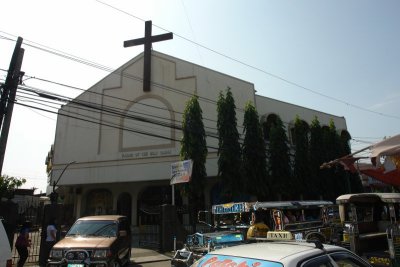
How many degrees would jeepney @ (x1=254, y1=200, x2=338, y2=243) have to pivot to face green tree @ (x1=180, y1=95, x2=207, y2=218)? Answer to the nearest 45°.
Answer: approximately 45° to its right

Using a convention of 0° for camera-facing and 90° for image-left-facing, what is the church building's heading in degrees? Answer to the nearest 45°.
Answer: approximately 45°

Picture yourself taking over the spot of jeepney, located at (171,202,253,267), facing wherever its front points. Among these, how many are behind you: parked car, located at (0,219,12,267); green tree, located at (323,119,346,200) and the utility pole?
1

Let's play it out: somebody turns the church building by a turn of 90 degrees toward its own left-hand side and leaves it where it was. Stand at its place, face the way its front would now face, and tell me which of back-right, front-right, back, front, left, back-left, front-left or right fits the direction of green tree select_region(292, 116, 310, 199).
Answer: front-left

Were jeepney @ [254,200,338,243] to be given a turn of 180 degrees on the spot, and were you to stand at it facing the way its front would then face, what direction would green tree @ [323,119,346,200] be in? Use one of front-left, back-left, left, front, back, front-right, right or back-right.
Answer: left

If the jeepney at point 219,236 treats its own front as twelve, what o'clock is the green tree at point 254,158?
The green tree is roughly at 5 o'clock from the jeepney.

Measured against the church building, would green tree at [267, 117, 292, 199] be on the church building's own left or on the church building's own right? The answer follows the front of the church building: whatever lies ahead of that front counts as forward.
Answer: on the church building's own left

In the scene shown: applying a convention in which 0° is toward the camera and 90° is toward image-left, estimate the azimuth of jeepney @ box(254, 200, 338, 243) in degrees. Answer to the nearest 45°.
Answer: approximately 90°

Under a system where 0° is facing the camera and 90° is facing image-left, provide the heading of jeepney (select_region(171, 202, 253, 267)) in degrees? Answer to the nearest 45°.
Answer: approximately 45°

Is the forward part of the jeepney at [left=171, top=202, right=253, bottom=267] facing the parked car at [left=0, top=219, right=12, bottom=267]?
yes

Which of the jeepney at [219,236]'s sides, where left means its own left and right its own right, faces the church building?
right

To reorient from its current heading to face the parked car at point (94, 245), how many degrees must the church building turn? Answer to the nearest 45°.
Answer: approximately 45° to its left

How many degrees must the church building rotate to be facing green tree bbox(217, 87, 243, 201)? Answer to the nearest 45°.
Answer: approximately 90° to its left
